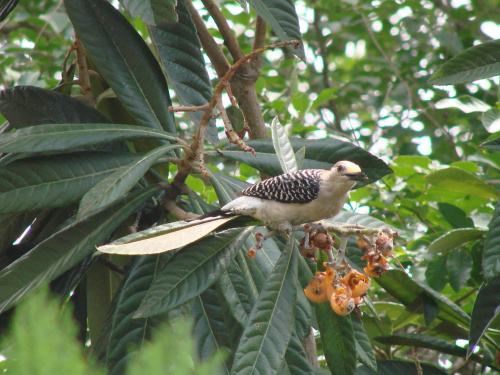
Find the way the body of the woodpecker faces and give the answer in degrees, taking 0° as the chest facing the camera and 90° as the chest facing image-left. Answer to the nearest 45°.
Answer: approximately 270°

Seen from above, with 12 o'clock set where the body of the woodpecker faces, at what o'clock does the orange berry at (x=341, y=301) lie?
The orange berry is roughly at 12 o'clock from the woodpecker.
